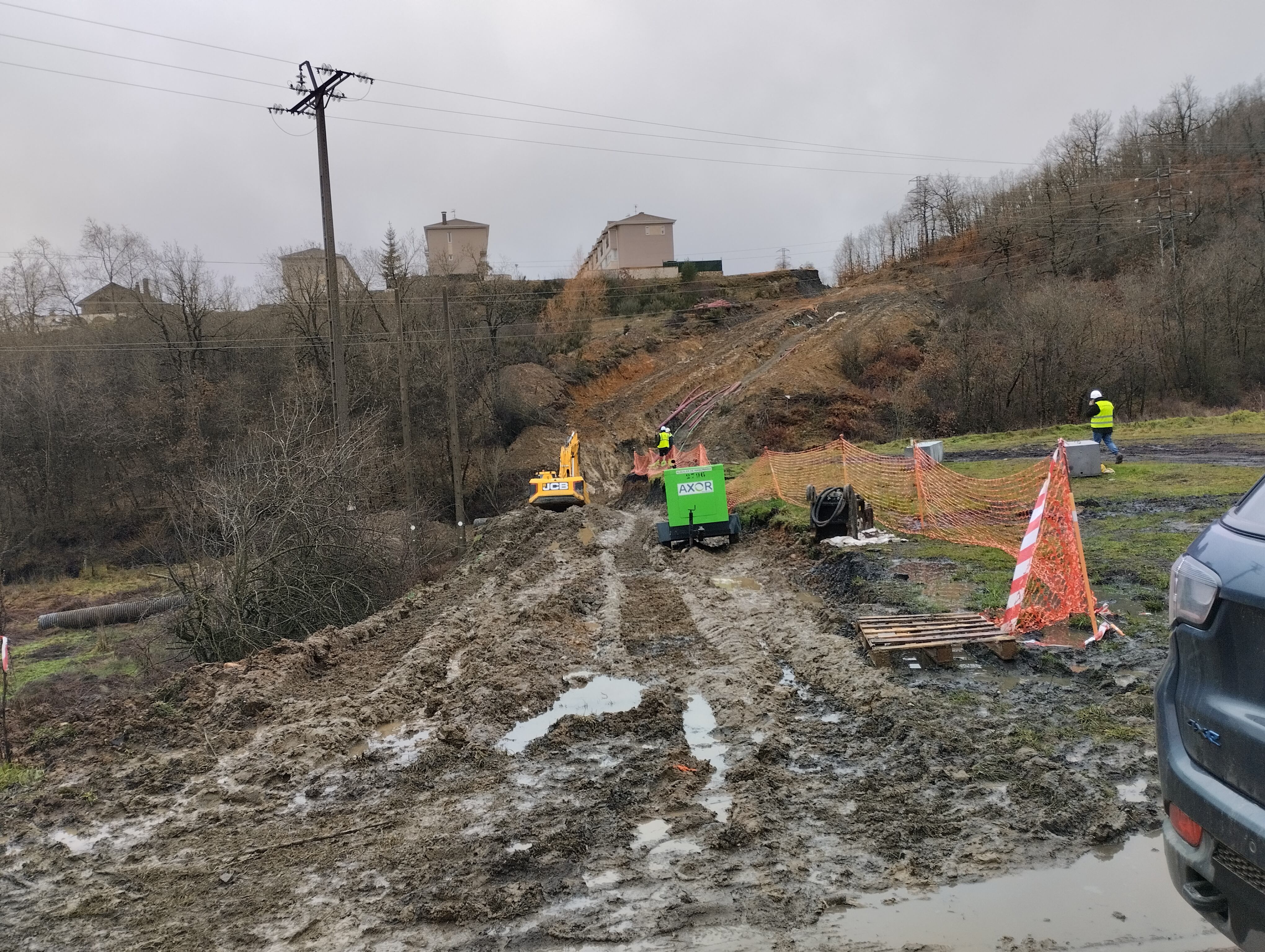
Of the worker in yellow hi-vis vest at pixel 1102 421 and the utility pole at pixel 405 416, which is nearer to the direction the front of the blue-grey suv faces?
the worker in yellow hi-vis vest

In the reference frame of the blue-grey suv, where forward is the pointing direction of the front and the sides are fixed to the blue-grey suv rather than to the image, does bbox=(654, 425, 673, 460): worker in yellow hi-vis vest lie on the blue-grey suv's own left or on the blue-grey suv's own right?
on the blue-grey suv's own left

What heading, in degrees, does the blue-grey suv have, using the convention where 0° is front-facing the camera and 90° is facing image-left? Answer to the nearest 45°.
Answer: approximately 225°
